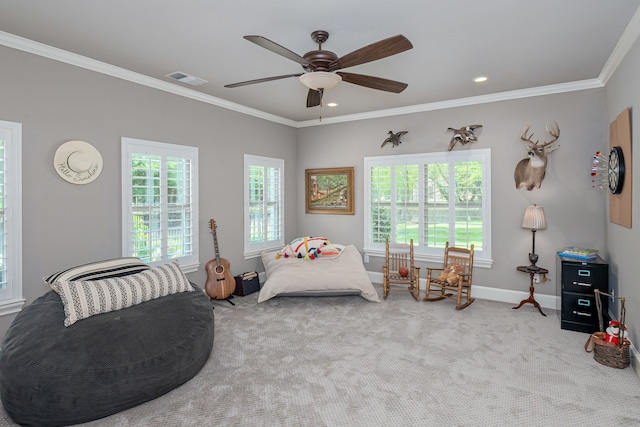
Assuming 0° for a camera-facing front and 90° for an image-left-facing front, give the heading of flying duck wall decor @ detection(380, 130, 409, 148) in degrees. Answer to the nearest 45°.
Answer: approximately 90°

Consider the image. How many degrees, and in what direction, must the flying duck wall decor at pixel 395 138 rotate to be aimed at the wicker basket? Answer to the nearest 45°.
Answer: approximately 135° to its left

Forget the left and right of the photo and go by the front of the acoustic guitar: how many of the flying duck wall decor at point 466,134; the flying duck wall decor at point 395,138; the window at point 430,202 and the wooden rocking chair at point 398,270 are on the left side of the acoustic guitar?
4

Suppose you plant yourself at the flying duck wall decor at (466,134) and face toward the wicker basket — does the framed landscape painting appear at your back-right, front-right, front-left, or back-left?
back-right

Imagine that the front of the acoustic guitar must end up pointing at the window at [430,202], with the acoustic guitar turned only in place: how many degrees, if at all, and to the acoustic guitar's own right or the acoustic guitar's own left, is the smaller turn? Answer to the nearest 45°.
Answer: approximately 90° to the acoustic guitar's own left

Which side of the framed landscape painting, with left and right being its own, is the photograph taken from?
front

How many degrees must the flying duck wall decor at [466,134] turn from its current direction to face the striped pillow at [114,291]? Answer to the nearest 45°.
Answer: approximately 45° to its left

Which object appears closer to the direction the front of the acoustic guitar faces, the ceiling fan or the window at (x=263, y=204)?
the ceiling fan

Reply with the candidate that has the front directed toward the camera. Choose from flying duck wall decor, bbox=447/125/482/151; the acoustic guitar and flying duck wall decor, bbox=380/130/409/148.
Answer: the acoustic guitar

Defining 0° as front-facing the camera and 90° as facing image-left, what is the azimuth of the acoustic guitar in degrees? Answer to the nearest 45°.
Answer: approximately 0°

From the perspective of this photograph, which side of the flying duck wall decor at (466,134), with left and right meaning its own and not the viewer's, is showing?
left

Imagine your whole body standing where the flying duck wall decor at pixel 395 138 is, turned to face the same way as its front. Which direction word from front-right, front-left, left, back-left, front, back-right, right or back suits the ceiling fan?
left
